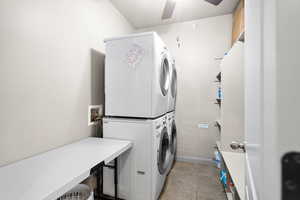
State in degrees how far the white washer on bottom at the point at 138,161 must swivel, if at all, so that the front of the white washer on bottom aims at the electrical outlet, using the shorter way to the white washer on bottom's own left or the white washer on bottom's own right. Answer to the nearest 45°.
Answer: approximately 45° to the white washer on bottom's own left

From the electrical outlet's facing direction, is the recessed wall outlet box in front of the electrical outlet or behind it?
in front

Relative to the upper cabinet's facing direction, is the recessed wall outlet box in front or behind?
in front

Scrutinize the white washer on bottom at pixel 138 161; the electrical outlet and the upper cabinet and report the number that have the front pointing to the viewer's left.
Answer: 1

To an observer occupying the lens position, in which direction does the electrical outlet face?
facing the viewer

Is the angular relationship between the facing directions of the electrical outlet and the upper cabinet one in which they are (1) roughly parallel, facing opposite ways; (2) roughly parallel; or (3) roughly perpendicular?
roughly perpendicular

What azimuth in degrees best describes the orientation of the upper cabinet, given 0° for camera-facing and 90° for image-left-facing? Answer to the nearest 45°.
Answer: approximately 90°

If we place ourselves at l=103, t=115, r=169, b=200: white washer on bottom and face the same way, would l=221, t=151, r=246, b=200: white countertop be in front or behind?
in front
